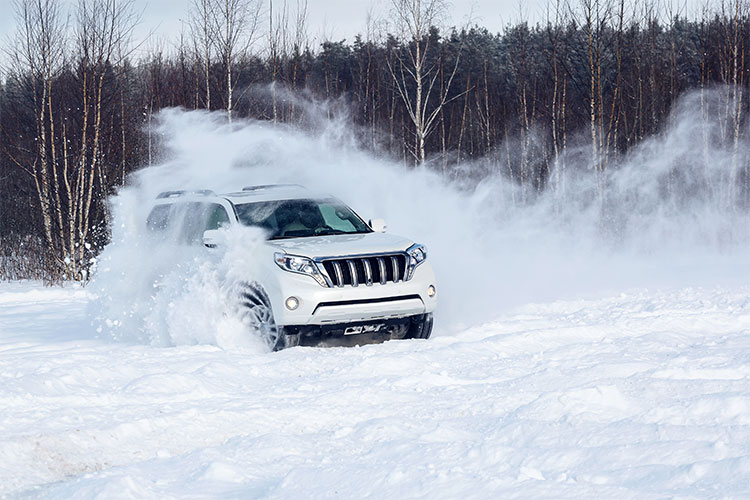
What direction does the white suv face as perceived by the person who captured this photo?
facing the viewer and to the right of the viewer
